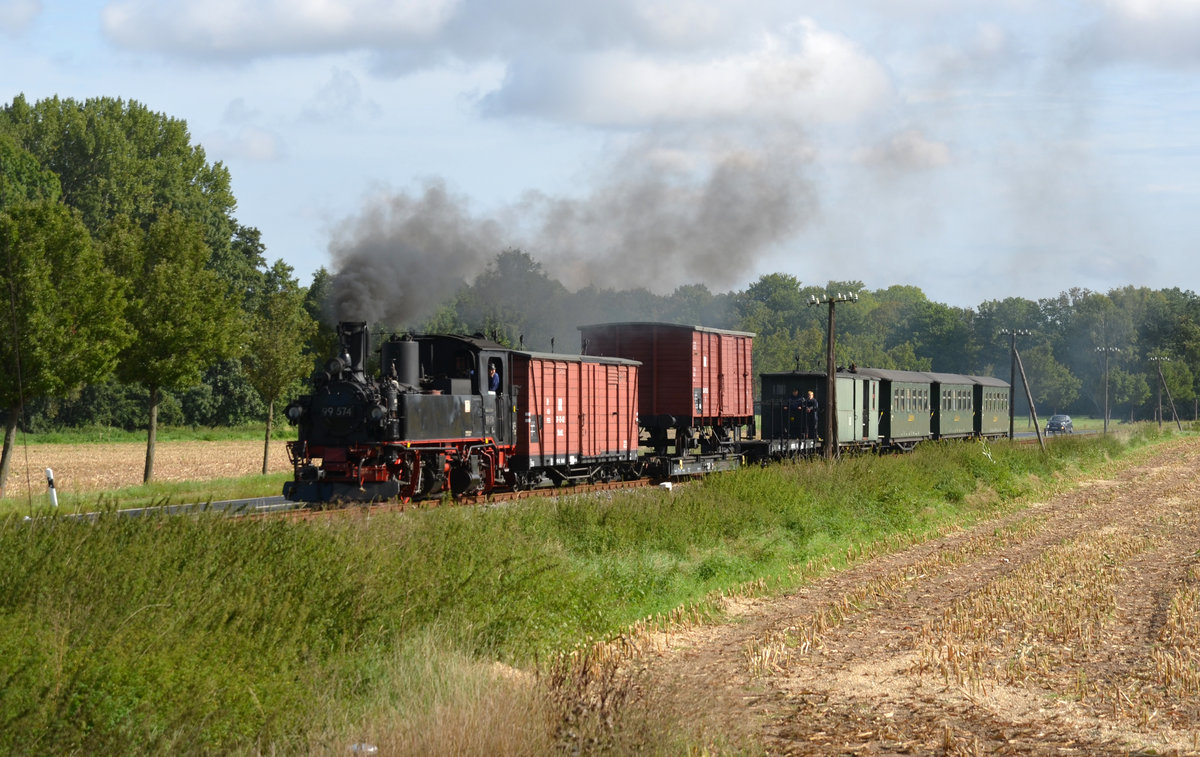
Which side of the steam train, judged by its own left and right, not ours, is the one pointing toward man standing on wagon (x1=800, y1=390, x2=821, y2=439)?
back

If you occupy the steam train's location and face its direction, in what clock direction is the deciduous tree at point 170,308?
The deciduous tree is roughly at 2 o'clock from the steam train.

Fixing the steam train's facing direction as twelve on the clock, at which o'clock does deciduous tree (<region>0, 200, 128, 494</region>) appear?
The deciduous tree is roughly at 1 o'clock from the steam train.

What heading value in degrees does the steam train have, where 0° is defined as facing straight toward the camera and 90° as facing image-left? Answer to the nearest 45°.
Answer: approximately 45°
